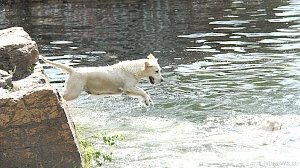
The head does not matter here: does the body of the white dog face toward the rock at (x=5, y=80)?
no

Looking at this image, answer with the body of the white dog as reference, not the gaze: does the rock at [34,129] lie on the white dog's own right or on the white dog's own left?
on the white dog's own right

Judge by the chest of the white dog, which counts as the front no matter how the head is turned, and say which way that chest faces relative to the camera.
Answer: to the viewer's right
